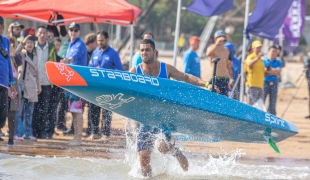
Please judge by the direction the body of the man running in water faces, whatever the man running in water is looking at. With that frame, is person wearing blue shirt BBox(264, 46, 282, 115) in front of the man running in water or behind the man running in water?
behind

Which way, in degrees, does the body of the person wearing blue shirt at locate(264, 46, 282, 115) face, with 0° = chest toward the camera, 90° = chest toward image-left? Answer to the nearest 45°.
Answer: approximately 0°

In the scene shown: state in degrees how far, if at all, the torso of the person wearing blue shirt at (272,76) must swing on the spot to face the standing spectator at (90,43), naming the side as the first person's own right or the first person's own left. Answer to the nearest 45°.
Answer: approximately 45° to the first person's own right

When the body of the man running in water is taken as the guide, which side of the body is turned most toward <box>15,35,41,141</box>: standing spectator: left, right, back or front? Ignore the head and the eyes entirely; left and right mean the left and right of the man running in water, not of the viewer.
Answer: right

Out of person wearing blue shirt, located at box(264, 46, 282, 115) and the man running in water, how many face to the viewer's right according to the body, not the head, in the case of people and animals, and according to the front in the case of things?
0

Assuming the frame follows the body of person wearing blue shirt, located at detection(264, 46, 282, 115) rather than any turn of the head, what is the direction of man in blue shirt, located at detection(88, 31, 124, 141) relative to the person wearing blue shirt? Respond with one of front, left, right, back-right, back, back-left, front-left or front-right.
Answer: front-right

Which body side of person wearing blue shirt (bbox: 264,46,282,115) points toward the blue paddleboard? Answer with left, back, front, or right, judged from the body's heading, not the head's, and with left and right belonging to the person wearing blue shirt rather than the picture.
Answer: front

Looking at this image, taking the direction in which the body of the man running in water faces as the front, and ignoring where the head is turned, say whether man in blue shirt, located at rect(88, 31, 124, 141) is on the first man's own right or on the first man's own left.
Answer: on the first man's own right

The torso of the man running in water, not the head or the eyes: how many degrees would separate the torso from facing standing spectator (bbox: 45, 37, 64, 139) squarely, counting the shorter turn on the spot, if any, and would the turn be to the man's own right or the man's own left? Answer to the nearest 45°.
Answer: approximately 90° to the man's own right

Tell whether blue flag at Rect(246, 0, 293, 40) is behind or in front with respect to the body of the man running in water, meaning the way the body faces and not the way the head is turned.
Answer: behind

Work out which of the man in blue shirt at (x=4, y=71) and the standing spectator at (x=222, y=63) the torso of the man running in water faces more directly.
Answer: the man in blue shirt
